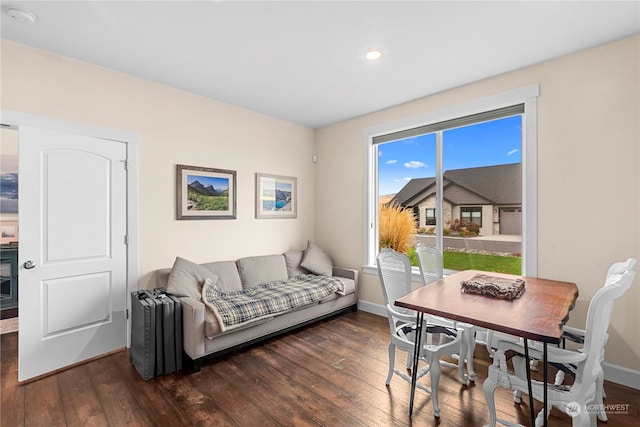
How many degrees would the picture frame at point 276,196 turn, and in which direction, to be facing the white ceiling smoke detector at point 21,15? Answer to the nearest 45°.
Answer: approximately 90° to its right

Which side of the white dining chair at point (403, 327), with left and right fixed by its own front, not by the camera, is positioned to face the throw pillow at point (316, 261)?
back

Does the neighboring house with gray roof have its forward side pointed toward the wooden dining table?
yes

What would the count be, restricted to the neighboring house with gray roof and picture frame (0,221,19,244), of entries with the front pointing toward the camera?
2

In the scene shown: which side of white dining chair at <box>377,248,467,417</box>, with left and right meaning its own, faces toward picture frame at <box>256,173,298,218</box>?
back

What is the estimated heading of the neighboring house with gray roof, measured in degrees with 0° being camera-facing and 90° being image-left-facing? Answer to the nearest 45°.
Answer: approximately 0°

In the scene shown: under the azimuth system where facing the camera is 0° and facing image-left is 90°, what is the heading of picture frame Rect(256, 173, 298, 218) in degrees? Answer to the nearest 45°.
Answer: approximately 315°

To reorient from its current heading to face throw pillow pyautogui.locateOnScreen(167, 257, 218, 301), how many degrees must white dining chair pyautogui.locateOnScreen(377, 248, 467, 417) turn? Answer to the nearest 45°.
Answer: approximately 135° to its right
